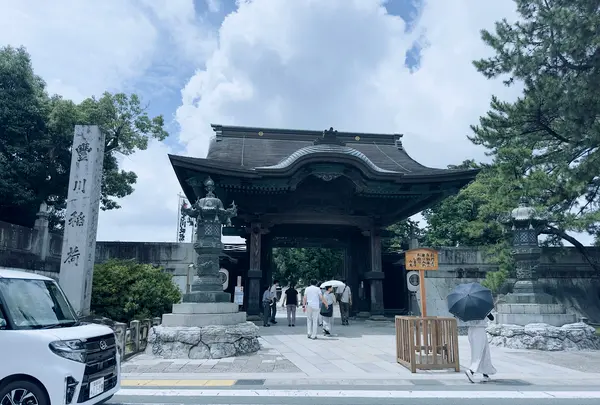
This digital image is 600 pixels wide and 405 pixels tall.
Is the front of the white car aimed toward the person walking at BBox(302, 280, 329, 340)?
no

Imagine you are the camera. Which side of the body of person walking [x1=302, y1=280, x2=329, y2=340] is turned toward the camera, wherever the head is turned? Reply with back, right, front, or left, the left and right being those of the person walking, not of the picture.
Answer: back

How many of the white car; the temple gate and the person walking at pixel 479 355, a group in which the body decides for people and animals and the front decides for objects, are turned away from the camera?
0

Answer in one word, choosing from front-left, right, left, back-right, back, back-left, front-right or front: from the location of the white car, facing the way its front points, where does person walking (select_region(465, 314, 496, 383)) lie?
front-left

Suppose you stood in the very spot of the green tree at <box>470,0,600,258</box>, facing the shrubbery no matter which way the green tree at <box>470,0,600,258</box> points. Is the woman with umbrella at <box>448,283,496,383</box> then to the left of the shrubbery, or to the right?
left

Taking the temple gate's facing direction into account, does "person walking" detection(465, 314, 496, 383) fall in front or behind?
in front

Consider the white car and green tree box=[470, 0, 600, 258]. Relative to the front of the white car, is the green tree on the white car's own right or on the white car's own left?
on the white car's own left

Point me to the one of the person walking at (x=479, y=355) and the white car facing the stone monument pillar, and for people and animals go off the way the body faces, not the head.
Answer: the person walking

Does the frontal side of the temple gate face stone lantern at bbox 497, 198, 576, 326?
no

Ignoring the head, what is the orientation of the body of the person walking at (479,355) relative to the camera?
to the viewer's left

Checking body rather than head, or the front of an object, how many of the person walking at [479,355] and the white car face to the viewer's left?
1

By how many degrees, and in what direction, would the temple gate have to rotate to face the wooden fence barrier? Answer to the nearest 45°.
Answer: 0° — it already faces it

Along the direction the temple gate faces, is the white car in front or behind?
in front

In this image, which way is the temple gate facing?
toward the camera

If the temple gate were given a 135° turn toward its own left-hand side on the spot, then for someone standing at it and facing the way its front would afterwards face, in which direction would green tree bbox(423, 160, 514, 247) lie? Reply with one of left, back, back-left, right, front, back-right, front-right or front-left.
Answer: front
